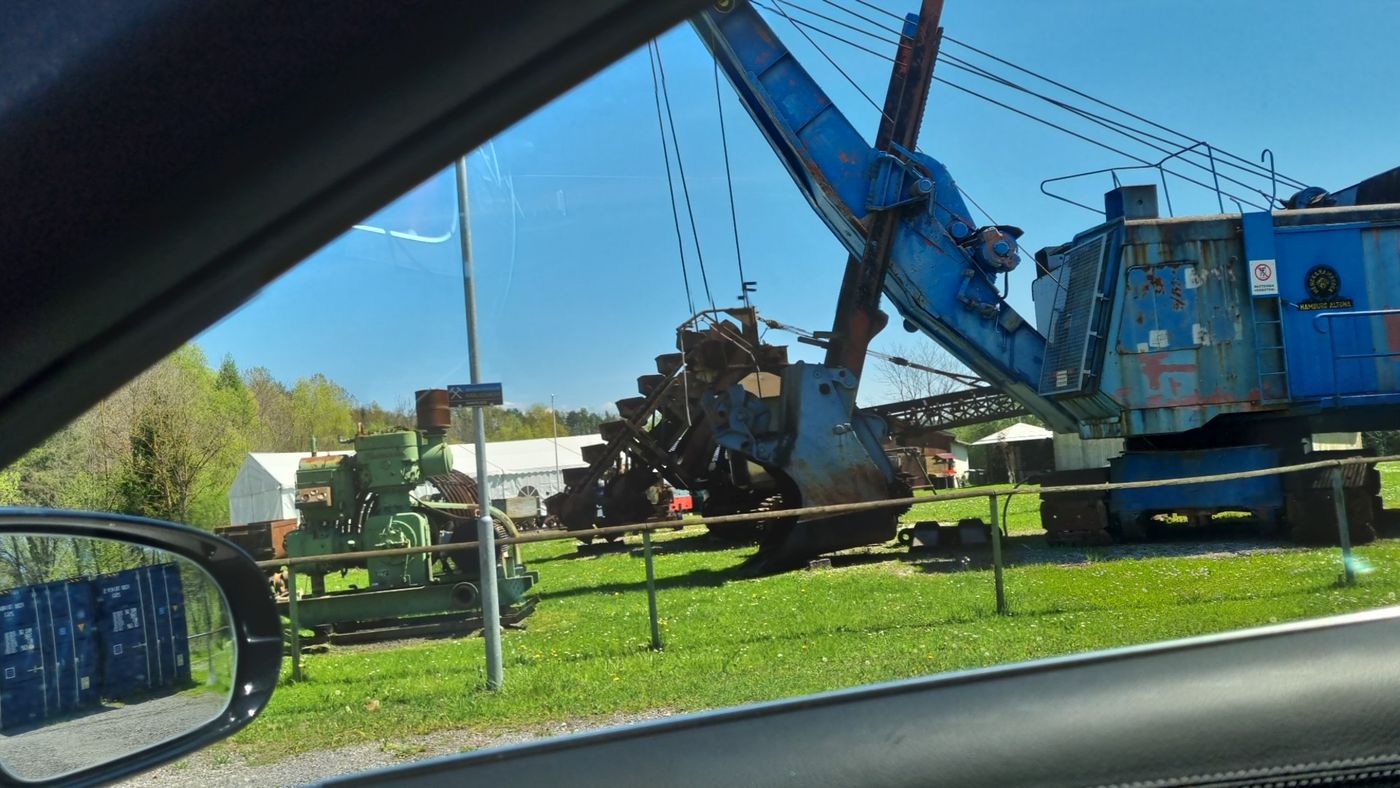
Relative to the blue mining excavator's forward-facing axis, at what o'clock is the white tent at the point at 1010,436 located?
The white tent is roughly at 3 o'clock from the blue mining excavator.

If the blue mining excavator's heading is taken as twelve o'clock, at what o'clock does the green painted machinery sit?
The green painted machinery is roughly at 11 o'clock from the blue mining excavator.

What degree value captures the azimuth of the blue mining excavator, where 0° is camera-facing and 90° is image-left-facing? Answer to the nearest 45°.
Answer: approximately 90°

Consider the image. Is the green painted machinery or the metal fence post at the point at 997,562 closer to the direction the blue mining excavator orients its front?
the green painted machinery

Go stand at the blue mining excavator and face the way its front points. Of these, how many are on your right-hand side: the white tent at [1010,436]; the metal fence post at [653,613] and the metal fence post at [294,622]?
1
